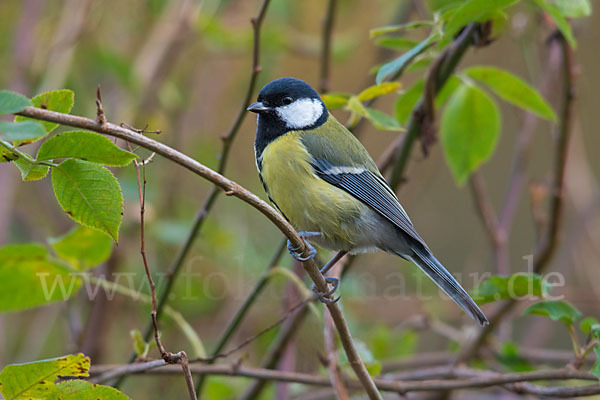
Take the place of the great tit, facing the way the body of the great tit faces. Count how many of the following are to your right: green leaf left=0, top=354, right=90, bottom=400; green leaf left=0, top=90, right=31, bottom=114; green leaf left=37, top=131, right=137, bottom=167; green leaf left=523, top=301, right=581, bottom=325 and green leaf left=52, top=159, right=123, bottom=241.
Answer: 0

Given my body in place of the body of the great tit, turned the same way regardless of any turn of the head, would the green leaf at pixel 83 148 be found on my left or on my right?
on my right

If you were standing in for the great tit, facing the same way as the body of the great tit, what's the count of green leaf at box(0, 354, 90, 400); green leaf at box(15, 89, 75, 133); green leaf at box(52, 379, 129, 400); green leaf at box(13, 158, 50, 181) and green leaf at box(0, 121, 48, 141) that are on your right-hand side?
0

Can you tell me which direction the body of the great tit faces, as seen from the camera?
to the viewer's left
